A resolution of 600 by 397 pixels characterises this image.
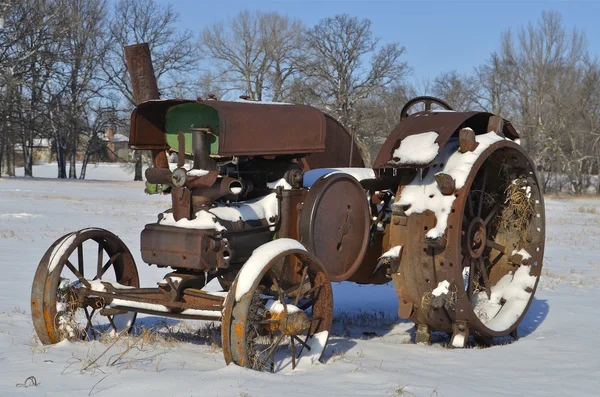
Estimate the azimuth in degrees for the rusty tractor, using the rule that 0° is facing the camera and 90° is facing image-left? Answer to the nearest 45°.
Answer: approximately 45°
